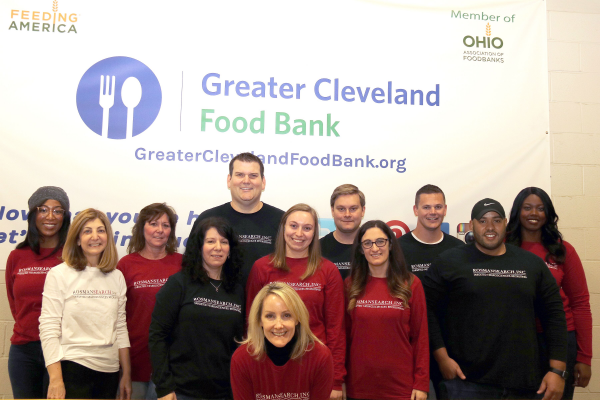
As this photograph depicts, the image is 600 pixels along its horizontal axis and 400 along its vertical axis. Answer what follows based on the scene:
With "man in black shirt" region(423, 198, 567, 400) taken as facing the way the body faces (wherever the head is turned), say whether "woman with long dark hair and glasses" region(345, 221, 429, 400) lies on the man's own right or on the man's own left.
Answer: on the man's own right

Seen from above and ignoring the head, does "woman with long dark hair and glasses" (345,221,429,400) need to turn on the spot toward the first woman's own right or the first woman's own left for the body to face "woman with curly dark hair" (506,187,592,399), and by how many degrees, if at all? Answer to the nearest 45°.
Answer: approximately 135° to the first woman's own left

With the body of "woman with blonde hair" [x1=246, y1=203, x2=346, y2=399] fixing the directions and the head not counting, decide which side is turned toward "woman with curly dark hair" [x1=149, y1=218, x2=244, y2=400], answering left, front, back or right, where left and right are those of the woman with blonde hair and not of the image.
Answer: right

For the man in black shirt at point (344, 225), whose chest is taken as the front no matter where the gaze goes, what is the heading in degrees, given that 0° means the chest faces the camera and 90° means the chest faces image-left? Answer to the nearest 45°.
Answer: approximately 0°
